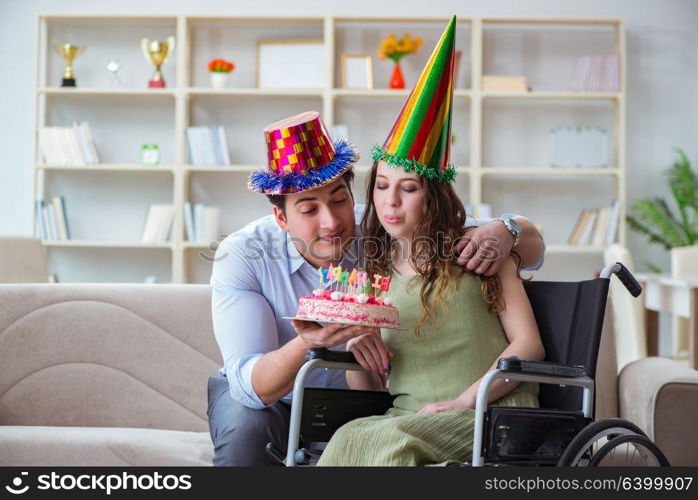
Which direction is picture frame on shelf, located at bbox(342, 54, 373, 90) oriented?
toward the camera

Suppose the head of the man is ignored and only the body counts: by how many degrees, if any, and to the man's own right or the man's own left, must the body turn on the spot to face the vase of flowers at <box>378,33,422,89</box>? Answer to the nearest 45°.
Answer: approximately 135° to the man's own left

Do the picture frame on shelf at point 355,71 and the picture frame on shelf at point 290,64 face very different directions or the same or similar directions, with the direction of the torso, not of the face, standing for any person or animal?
same or similar directions

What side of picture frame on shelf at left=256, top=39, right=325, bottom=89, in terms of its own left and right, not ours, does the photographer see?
front

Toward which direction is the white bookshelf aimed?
toward the camera

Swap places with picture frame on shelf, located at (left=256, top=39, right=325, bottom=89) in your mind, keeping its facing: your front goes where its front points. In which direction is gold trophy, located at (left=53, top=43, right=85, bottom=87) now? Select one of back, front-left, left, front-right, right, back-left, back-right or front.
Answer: right

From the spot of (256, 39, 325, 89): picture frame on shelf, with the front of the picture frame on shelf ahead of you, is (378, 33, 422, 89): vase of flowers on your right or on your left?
on your left

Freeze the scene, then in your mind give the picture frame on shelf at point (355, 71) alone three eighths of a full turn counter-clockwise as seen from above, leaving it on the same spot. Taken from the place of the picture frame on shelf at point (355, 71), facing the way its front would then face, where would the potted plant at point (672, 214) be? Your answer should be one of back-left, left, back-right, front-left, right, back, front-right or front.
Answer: front-right

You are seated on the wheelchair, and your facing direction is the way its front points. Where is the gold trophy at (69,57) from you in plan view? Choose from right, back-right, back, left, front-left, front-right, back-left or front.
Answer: right

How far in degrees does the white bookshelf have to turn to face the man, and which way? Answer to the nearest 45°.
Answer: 0° — it already faces them

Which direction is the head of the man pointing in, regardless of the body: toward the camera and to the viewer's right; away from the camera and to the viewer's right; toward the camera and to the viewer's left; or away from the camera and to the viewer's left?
toward the camera and to the viewer's right

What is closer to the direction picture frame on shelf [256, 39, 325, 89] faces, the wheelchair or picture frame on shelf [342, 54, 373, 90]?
the wheelchair

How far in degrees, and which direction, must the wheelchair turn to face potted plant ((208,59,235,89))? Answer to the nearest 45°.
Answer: approximately 90° to its right

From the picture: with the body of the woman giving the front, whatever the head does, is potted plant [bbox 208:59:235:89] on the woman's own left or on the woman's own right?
on the woman's own right
